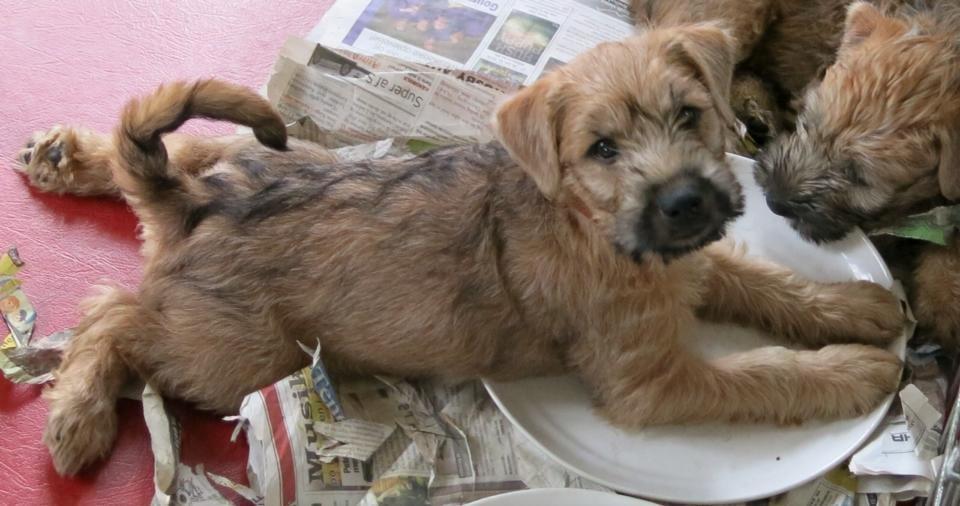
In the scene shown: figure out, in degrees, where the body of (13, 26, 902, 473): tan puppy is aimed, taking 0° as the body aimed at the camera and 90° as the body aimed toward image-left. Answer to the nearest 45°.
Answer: approximately 270°

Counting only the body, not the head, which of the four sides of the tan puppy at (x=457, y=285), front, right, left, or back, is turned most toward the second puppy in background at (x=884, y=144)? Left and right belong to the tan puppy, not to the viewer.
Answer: front

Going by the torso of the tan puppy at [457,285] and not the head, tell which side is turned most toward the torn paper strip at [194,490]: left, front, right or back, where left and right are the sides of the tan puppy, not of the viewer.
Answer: back

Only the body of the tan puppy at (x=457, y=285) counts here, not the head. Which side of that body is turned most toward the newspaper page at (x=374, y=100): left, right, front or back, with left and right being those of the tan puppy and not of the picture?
left

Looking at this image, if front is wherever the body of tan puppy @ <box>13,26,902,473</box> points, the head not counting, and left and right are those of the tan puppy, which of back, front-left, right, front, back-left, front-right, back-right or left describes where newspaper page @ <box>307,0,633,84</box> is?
left

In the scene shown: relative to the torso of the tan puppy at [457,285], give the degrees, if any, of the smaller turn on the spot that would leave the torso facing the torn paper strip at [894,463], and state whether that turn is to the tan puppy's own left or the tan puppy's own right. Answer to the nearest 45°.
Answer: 0° — it already faces it
